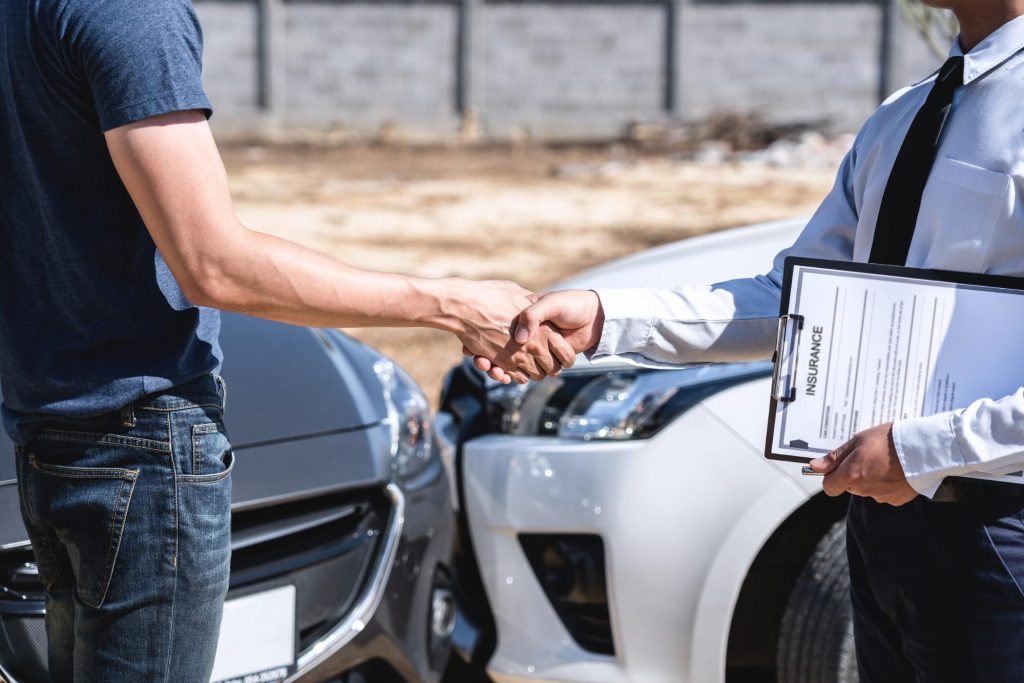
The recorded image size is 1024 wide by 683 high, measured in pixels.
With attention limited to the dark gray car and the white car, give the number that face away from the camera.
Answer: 0

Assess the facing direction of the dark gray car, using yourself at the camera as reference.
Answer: facing the viewer and to the right of the viewer

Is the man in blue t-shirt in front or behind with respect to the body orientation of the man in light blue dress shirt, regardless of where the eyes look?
in front

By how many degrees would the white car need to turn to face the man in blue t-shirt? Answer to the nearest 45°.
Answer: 0° — it already faces them

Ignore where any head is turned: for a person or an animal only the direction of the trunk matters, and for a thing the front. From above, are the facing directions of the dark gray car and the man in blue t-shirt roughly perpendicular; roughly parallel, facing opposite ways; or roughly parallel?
roughly perpendicular

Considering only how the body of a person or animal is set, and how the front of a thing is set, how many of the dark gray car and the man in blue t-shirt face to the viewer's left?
0

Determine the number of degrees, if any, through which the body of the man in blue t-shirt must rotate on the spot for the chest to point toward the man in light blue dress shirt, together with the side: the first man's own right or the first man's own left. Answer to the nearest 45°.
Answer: approximately 45° to the first man's own right

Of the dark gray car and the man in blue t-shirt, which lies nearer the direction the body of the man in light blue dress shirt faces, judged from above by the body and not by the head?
the man in blue t-shirt

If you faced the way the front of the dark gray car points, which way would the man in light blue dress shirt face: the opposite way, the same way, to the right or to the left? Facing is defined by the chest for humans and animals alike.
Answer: to the right

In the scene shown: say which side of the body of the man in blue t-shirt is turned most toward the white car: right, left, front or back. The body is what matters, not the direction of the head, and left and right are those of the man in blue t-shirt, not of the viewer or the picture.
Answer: front

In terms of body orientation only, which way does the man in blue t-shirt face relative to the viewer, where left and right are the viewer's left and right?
facing away from the viewer and to the right of the viewer

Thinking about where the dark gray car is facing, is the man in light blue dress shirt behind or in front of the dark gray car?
in front

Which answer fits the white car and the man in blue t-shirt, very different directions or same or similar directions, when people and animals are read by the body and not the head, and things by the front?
very different directions

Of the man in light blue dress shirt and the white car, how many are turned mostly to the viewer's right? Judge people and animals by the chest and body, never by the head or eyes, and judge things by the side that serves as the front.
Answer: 0
